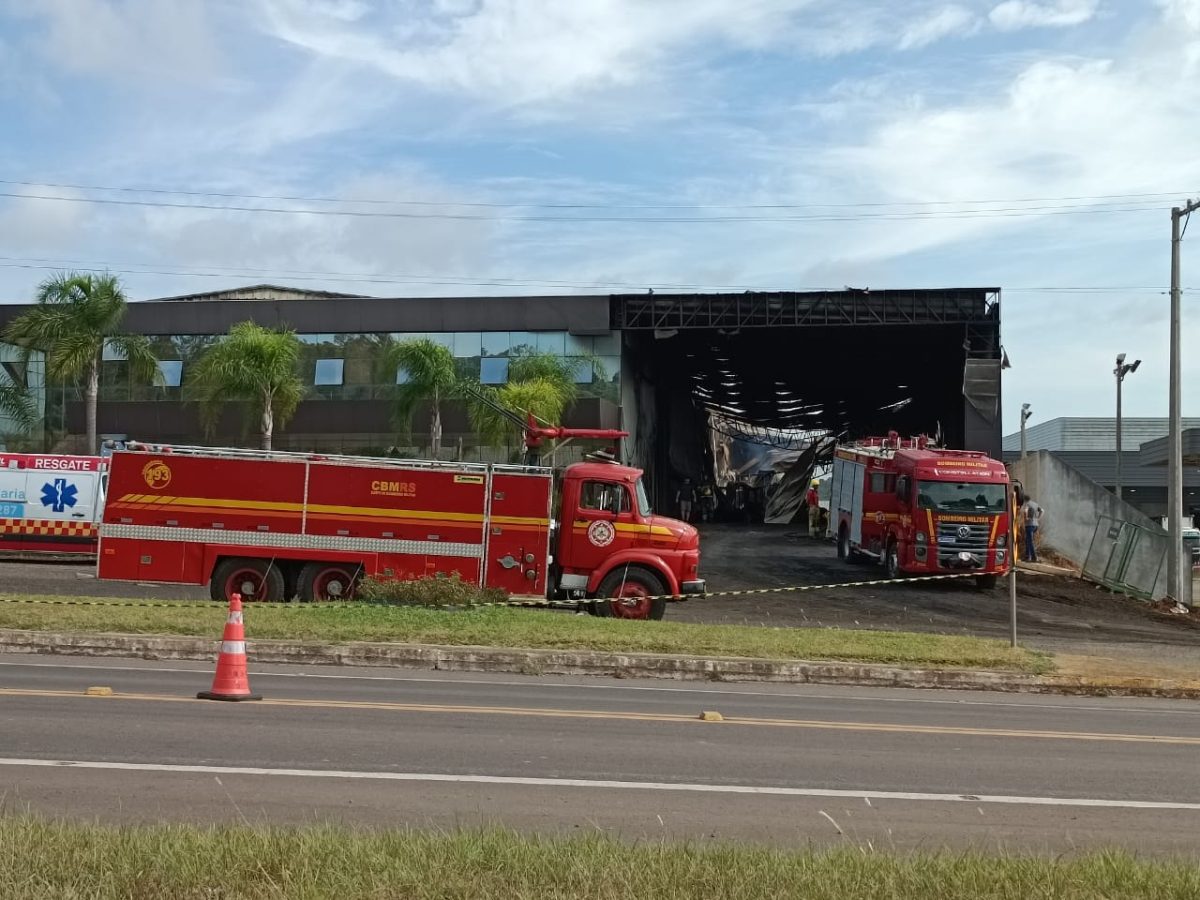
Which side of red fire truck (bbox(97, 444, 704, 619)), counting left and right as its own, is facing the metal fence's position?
front

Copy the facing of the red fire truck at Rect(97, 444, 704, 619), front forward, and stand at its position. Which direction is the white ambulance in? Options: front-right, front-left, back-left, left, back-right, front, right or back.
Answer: back-left

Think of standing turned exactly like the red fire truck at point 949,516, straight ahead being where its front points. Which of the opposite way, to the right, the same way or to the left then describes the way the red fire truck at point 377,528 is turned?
to the left

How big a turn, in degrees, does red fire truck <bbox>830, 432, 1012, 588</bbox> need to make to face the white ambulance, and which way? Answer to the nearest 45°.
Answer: approximately 135° to its right

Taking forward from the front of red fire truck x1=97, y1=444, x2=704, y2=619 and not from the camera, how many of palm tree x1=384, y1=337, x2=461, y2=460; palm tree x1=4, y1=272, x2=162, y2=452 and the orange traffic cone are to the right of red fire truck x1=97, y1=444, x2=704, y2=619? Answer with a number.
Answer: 1

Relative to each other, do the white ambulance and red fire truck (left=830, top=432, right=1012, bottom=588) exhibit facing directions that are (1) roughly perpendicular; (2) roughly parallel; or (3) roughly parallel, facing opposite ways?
roughly perpendicular

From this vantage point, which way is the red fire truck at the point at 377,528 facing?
to the viewer's right

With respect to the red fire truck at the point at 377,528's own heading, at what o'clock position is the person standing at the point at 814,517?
The person standing is roughly at 10 o'clock from the red fire truck.

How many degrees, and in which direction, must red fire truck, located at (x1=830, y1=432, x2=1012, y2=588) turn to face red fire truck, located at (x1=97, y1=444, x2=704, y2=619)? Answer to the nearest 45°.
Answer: approximately 90° to its right

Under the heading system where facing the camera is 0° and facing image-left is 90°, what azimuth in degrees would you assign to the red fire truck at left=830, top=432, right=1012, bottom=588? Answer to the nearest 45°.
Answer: approximately 315°
